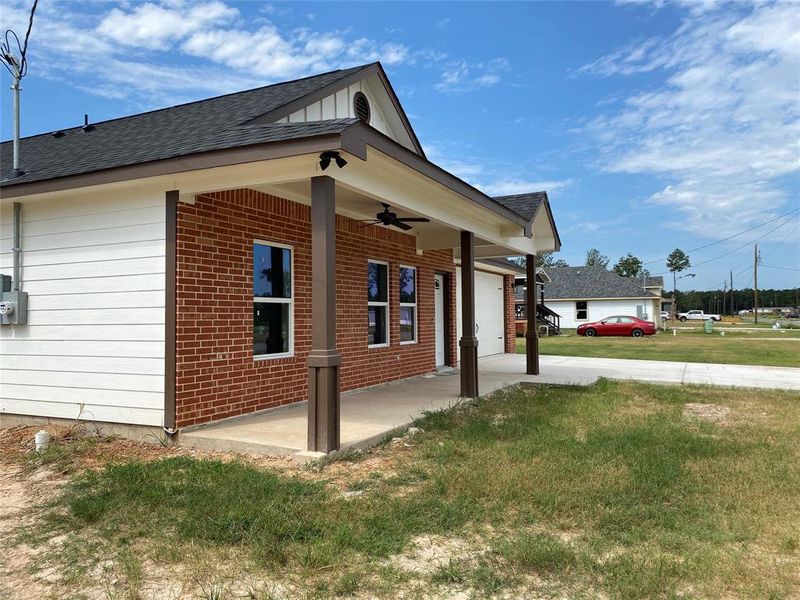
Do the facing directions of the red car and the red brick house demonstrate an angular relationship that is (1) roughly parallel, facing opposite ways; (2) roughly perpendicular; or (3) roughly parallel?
roughly parallel, facing opposite ways

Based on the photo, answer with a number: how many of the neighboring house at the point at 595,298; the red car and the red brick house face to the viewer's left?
1

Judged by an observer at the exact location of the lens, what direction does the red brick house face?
facing the viewer and to the right of the viewer

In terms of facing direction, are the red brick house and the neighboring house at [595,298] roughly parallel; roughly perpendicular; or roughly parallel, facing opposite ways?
roughly parallel

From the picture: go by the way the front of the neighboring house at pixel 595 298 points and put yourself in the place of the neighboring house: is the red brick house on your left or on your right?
on your right

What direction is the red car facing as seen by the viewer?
to the viewer's left
